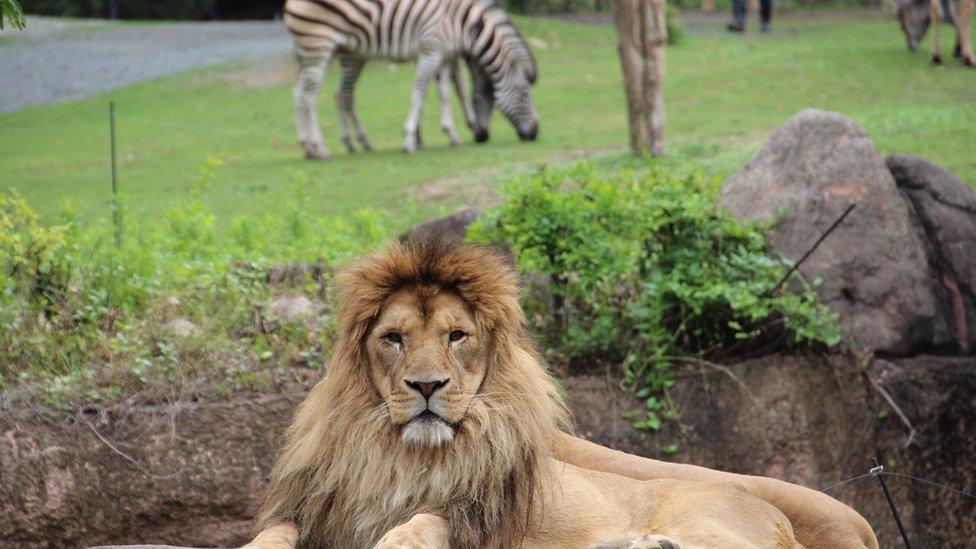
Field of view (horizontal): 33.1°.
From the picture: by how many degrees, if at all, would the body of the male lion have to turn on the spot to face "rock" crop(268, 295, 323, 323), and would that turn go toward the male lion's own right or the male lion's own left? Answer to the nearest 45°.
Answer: approximately 135° to the male lion's own right

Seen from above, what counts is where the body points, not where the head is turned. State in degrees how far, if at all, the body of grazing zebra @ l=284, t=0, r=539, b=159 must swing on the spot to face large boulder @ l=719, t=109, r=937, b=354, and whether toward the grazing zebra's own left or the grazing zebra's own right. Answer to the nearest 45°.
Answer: approximately 90° to the grazing zebra's own right

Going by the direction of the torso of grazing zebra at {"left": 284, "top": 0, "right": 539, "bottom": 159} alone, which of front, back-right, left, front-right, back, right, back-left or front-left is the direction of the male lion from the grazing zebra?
right

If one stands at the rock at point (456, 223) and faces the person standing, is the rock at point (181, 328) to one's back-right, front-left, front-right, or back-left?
back-left

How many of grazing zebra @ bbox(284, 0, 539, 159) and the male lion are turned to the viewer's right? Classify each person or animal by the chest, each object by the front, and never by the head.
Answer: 1

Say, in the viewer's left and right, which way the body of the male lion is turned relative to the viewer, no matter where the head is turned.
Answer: facing the viewer and to the left of the viewer

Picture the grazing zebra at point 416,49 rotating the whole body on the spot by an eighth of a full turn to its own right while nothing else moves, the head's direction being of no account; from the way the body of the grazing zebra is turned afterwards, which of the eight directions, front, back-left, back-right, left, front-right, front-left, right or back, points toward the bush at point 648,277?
front-right

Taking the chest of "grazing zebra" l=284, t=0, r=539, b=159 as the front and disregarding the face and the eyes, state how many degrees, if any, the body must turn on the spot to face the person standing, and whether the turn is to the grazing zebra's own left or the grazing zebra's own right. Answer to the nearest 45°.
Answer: approximately 45° to the grazing zebra's own left

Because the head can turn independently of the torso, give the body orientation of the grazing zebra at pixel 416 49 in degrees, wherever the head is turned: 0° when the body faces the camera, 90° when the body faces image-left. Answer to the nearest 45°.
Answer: approximately 270°

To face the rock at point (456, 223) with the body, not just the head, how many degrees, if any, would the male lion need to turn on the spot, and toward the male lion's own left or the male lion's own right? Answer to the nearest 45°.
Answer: approximately 135° to the male lion's own right

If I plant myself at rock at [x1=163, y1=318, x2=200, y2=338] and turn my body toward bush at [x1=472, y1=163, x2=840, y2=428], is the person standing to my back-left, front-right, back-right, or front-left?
front-left

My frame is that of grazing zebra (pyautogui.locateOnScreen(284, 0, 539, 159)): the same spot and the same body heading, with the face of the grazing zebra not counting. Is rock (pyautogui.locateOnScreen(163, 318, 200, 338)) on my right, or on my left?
on my right

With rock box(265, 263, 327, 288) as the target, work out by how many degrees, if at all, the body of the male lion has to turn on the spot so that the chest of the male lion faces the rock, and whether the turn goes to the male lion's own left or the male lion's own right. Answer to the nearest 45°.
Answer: approximately 135° to the male lion's own right

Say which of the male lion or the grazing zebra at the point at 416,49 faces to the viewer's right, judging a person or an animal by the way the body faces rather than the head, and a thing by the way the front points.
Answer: the grazing zebra

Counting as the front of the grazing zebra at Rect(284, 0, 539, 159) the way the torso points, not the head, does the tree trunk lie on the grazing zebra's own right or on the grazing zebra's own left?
on the grazing zebra's own right
